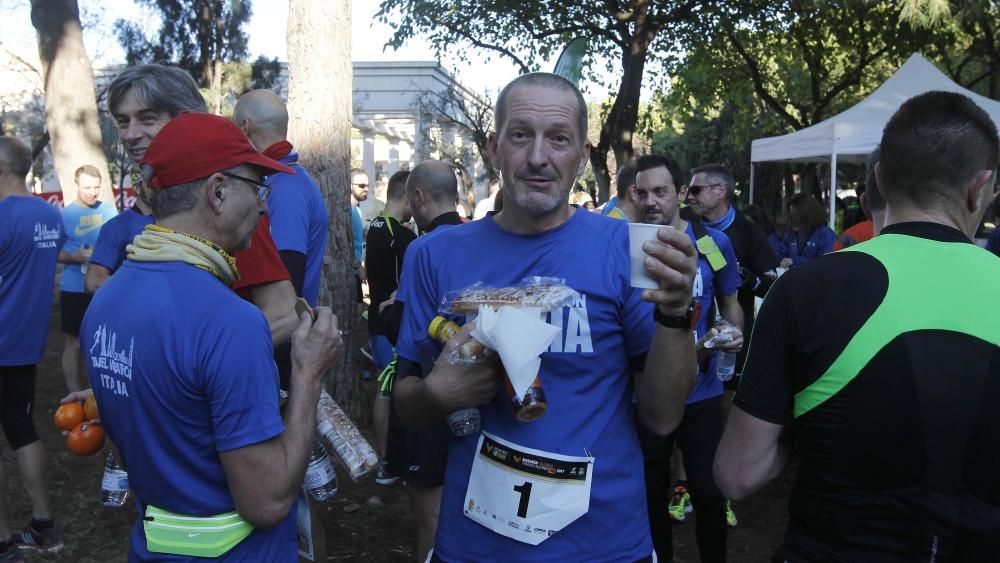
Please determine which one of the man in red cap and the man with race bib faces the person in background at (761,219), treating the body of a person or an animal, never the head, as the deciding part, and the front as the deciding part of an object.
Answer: the man in red cap

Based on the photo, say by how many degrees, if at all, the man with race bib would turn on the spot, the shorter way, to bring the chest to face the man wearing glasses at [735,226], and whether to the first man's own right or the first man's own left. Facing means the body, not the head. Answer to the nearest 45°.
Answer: approximately 180°

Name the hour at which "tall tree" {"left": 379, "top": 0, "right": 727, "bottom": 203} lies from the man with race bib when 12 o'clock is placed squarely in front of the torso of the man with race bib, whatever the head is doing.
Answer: The tall tree is roughly at 6 o'clock from the man with race bib.

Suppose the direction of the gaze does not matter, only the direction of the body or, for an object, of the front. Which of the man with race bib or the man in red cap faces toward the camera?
the man with race bib

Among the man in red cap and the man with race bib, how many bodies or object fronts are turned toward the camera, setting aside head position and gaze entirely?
1

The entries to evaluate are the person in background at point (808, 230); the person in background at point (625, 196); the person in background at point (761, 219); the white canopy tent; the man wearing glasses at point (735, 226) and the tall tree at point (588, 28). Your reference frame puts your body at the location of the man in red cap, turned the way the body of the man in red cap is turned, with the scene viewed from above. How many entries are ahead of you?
6

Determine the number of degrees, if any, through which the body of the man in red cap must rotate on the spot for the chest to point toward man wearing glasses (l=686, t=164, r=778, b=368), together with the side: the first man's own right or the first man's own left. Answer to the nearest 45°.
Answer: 0° — they already face them

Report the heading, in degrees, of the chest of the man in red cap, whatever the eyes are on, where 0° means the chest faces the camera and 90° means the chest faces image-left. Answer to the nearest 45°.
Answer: approximately 225°

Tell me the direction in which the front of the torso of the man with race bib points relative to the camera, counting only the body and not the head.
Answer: toward the camera

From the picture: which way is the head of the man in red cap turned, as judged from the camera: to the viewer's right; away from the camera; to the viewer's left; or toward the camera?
to the viewer's right

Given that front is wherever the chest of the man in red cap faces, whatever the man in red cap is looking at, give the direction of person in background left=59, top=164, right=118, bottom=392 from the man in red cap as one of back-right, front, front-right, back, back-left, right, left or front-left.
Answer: front-left

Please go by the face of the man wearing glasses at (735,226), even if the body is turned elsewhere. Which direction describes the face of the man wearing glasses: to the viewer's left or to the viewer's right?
to the viewer's left

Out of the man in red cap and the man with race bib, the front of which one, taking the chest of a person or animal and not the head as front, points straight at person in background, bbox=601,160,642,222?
the man in red cap

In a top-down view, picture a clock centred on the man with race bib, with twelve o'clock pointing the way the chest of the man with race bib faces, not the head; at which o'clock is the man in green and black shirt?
The man in green and black shirt is roughly at 9 o'clock from the man with race bib.

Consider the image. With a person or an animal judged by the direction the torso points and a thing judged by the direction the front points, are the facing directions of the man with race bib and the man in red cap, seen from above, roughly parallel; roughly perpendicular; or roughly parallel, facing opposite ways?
roughly parallel, facing opposite ways

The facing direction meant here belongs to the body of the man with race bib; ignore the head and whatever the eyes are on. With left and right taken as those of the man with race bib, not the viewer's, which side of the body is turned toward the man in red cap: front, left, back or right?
right

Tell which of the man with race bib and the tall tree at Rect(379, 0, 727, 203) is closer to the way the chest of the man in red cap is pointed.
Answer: the tall tree

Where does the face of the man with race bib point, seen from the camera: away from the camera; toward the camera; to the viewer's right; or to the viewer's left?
toward the camera
